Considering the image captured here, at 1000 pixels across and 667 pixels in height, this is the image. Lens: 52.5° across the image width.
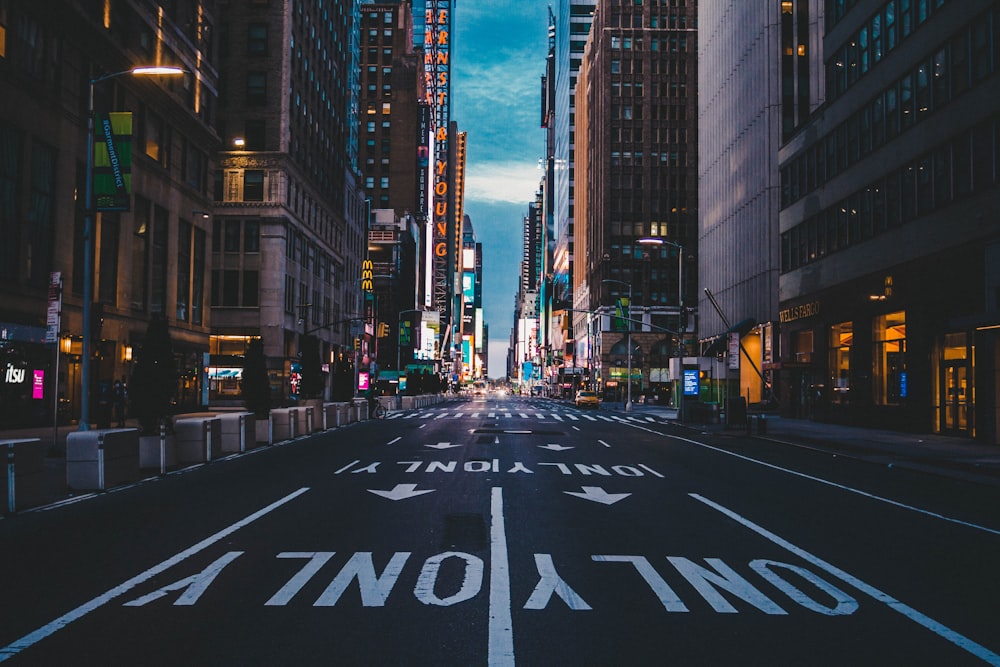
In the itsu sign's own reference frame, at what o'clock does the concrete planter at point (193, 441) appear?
The concrete planter is roughly at 1 o'clock from the itsu sign.

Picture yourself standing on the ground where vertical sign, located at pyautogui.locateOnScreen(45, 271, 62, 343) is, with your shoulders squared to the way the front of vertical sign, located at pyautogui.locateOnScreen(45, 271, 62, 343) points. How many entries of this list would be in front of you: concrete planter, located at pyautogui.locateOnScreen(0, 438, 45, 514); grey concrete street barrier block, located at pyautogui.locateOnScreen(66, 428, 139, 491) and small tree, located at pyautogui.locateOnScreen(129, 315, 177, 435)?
2

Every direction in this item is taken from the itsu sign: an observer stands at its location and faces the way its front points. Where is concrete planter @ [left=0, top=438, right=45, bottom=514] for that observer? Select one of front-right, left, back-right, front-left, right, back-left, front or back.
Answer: front-right

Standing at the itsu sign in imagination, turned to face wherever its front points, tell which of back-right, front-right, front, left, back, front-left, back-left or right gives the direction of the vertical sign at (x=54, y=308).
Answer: front-right

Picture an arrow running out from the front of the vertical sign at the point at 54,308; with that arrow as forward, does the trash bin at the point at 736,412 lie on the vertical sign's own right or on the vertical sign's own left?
on the vertical sign's own left

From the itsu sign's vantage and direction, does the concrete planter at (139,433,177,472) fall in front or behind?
in front

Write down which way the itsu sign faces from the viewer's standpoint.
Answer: facing the viewer and to the right of the viewer

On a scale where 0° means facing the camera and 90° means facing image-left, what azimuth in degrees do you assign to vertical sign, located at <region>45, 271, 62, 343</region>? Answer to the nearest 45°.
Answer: approximately 0°

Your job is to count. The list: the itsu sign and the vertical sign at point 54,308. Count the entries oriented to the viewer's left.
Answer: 0

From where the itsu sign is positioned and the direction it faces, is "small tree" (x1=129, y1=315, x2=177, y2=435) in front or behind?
in front

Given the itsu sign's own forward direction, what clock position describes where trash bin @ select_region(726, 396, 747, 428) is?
The trash bin is roughly at 11 o'clock from the itsu sign.

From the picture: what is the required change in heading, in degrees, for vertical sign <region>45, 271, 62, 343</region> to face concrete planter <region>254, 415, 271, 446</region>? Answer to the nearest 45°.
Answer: approximately 135° to its left
